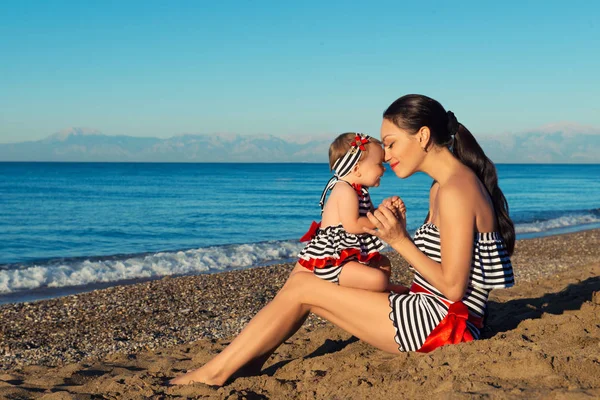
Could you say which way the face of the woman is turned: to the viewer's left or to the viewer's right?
to the viewer's left

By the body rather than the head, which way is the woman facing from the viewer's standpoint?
to the viewer's left
